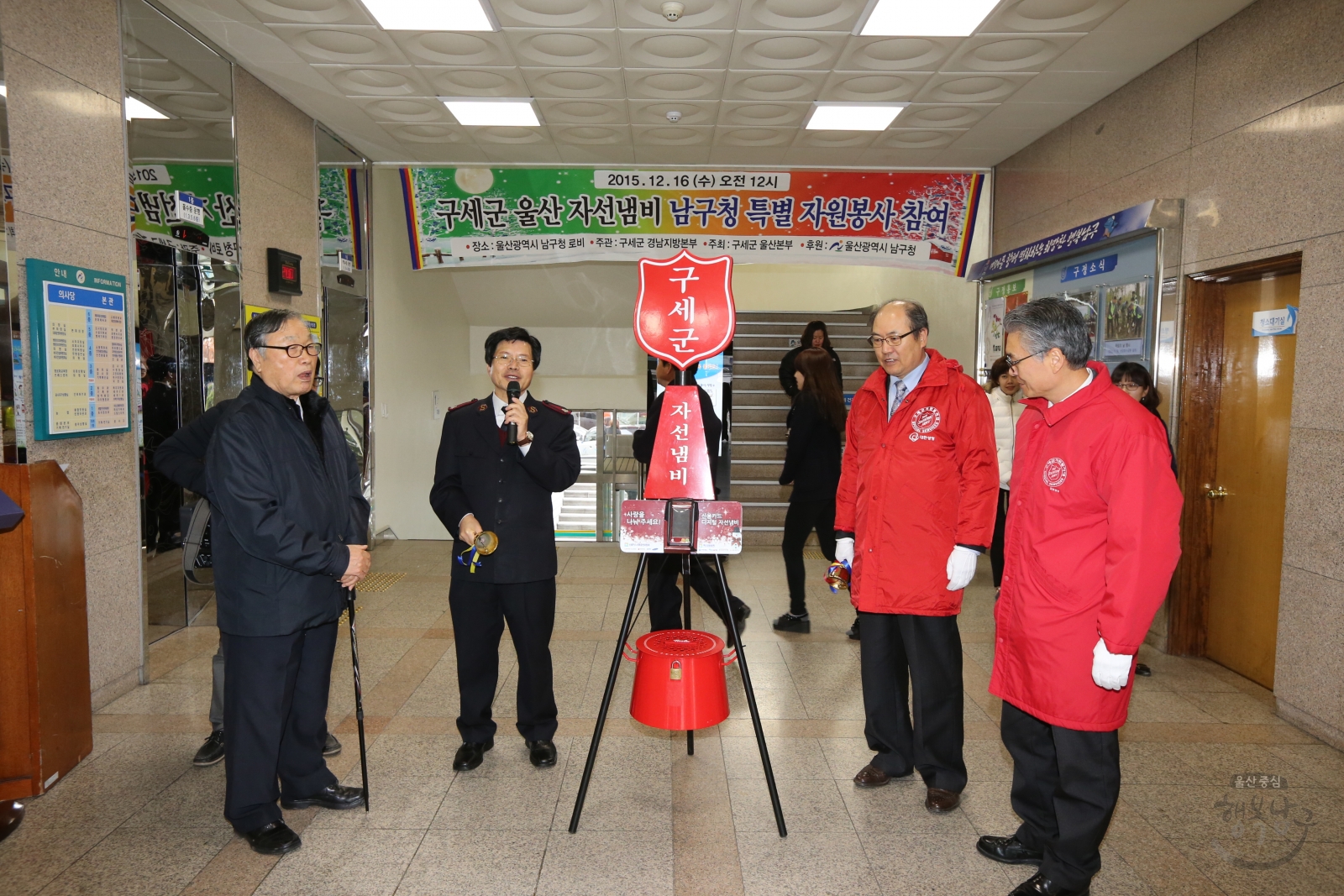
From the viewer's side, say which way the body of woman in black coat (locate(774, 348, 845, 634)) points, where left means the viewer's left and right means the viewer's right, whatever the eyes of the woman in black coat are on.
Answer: facing to the left of the viewer

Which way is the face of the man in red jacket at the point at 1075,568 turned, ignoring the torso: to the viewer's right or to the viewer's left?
to the viewer's left

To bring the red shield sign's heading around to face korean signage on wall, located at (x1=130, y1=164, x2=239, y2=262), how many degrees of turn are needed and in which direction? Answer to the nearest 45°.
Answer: approximately 135° to its right

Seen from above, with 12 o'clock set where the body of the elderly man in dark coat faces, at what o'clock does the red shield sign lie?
The red shield sign is roughly at 11 o'clock from the elderly man in dark coat.

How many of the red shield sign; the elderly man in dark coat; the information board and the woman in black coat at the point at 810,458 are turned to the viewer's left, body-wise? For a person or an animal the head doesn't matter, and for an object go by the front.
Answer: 1

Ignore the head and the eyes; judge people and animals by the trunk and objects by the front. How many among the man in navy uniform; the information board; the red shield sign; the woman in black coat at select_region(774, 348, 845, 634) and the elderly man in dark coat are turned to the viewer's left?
1

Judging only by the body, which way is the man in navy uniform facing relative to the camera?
toward the camera

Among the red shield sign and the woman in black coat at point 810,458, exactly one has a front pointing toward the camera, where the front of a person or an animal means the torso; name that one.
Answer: the red shield sign

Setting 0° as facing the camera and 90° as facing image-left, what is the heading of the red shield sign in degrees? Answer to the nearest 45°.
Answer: approximately 0°

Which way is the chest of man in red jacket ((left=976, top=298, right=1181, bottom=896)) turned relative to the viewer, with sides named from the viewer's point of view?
facing the viewer and to the left of the viewer
